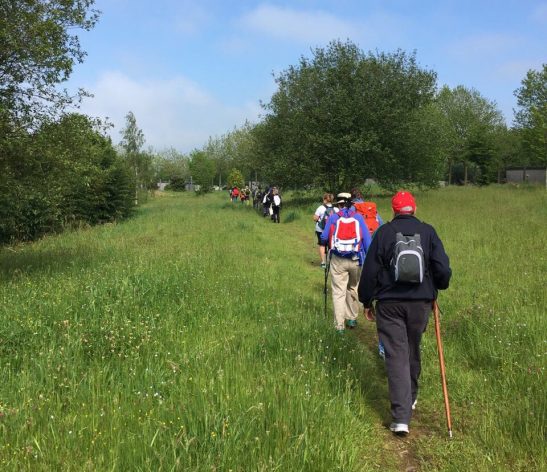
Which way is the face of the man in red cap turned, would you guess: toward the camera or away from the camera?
away from the camera

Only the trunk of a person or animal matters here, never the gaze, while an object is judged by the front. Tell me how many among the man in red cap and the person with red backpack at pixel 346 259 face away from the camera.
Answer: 2

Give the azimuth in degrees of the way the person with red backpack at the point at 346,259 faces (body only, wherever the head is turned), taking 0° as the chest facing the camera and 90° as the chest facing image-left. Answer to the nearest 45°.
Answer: approximately 180°

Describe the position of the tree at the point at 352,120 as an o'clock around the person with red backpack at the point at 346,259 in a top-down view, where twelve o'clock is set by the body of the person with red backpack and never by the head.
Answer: The tree is roughly at 12 o'clock from the person with red backpack.

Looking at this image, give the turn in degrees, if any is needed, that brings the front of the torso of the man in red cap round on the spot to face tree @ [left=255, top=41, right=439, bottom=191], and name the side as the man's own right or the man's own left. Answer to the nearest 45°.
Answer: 0° — they already face it

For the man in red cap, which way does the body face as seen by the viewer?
away from the camera

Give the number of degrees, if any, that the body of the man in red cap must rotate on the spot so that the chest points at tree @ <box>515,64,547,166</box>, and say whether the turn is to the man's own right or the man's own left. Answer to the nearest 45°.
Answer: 0° — they already face it
